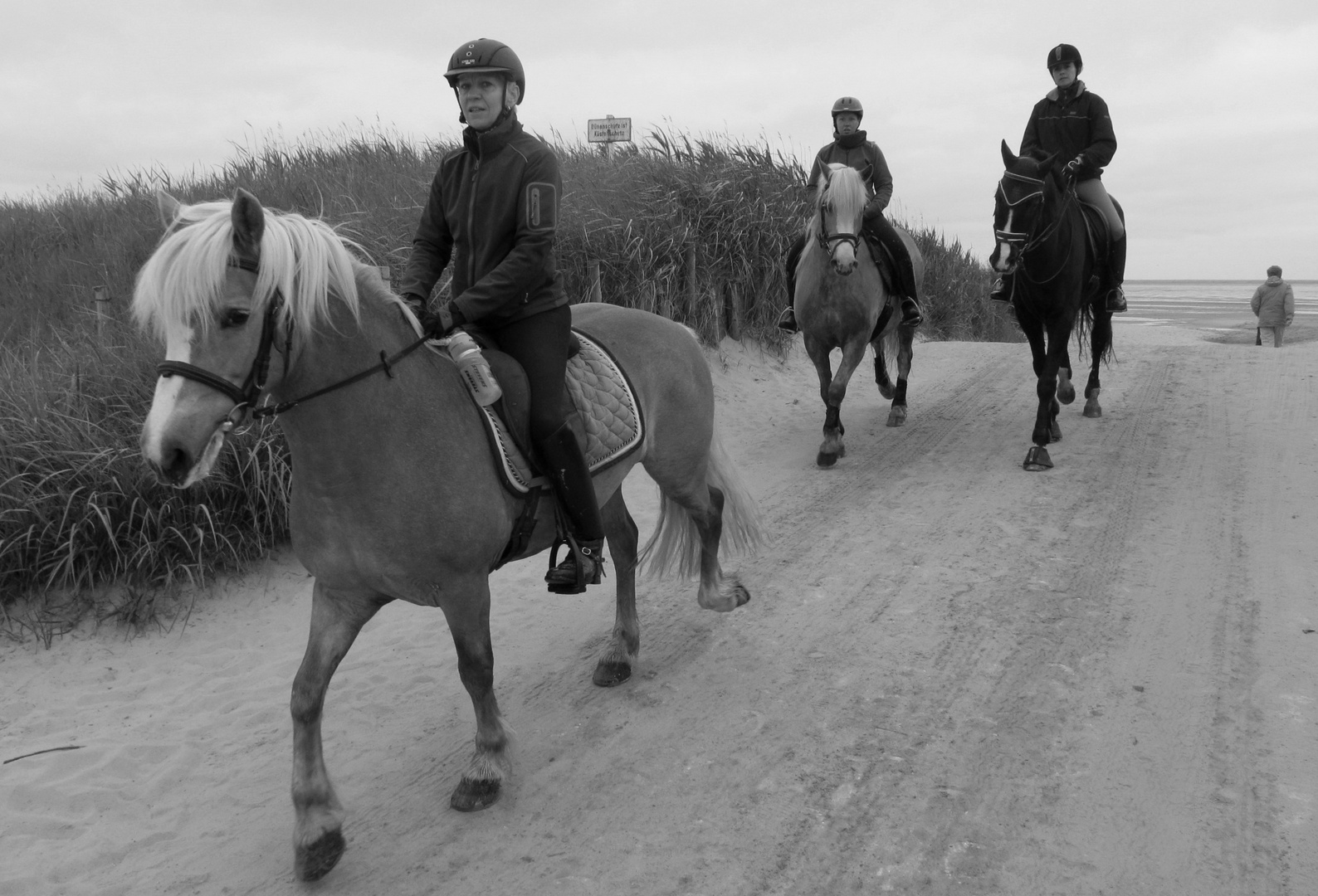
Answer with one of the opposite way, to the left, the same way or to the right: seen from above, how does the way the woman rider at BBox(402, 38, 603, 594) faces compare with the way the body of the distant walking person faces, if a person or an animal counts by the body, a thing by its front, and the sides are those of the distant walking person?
the opposite way

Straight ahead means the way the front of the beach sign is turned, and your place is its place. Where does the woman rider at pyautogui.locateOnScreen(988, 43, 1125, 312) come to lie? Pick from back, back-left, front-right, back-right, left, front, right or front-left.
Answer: front-left

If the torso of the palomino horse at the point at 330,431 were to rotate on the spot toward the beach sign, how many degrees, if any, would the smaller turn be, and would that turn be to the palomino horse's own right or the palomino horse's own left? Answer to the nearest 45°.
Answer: approximately 135° to the palomino horse's own right

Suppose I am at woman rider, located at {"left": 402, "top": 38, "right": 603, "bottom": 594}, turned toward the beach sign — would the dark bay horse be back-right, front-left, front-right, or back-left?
front-right

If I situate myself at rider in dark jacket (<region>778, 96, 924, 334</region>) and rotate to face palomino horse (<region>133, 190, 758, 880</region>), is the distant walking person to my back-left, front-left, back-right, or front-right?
back-left

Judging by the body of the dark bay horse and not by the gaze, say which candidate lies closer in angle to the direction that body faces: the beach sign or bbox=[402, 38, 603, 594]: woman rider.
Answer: the woman rider

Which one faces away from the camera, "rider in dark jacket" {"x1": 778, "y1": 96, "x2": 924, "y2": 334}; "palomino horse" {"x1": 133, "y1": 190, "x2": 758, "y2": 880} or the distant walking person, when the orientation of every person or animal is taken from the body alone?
the distant walking person

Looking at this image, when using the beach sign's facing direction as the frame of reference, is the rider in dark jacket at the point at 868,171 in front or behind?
in front

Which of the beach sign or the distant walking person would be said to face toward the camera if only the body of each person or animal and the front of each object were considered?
the beach sign

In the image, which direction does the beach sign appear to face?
toward the camera

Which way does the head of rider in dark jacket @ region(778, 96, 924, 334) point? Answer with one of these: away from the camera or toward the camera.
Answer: toward the camera

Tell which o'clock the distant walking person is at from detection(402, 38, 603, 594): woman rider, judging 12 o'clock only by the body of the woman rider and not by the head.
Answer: The distant walking person is roughly at 6 o'clock from the woman rider.

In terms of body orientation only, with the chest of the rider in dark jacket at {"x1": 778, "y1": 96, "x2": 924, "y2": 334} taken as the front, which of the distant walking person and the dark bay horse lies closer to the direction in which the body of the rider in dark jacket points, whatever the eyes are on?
the dark bay horse

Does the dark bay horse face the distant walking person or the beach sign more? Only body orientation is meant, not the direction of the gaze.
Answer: the beach sign

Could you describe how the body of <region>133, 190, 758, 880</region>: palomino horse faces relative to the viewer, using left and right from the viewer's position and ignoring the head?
facing the viewer and to the left of the viewer

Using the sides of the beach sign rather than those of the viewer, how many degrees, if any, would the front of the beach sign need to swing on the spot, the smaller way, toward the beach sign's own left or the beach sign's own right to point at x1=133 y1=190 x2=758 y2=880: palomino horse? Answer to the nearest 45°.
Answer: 0° — it already faces it

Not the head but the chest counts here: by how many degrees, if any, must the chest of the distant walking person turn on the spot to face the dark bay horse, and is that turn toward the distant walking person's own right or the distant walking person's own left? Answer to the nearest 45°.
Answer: approximately 180°

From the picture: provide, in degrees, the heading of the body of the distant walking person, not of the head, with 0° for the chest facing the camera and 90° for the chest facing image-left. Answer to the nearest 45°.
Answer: approximately 180°

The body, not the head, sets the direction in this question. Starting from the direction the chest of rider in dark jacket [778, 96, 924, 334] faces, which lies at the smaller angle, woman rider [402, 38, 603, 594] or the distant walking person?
the woman rider
